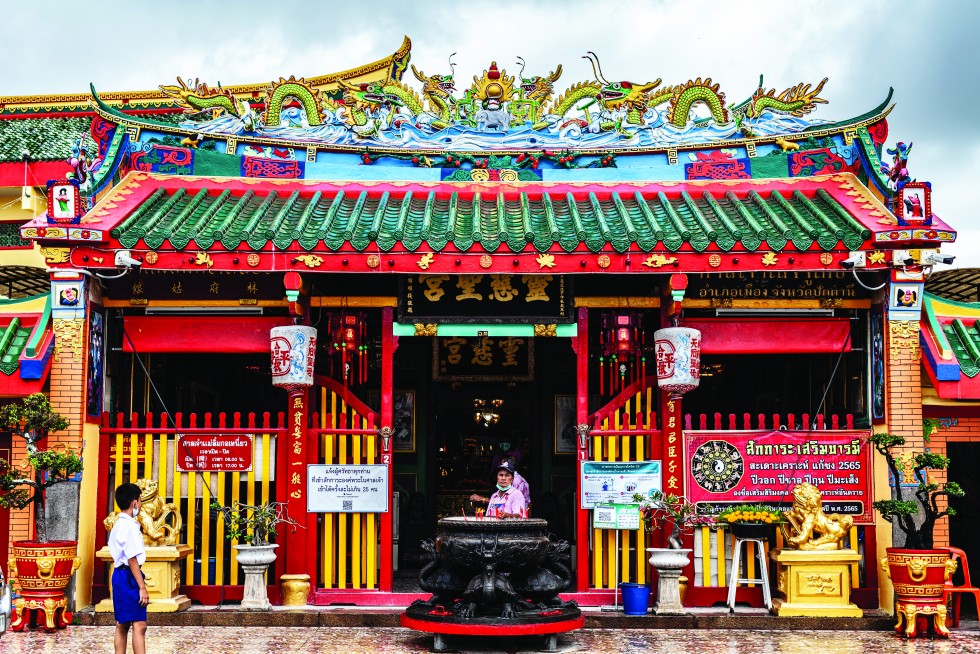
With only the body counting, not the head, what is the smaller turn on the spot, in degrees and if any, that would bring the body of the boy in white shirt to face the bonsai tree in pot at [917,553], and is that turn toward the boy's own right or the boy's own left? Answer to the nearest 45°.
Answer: approximately 45° to the boy's own right

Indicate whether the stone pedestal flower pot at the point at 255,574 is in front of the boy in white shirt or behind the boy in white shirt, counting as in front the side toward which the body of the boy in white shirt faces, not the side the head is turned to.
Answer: in front

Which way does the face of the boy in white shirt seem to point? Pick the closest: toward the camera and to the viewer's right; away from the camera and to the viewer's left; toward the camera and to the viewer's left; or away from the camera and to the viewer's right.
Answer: away from the camera and to the viewer's right

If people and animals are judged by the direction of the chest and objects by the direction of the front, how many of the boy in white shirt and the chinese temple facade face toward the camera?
1

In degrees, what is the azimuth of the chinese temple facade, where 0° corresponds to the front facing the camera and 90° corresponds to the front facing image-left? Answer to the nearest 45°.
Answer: approximately 0°

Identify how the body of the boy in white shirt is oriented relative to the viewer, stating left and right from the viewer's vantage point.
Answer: facing away from the viewer and to the right of the viewer

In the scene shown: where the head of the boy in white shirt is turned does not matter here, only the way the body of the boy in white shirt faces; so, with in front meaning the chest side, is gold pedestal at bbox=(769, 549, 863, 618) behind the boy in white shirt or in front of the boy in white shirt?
in front

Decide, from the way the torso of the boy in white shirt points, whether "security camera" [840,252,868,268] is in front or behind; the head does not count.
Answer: in front

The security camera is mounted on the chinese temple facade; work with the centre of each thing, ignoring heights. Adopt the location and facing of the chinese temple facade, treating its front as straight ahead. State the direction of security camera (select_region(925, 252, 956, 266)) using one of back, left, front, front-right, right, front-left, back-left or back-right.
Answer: left
